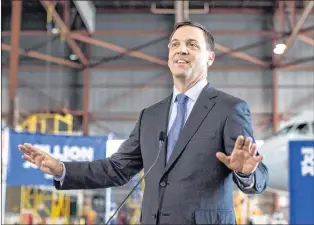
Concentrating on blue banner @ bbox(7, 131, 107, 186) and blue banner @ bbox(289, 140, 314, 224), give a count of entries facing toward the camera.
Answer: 2

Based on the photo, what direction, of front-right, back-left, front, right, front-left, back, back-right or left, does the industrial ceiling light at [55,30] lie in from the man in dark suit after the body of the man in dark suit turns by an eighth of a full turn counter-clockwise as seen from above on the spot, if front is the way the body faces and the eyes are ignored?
back

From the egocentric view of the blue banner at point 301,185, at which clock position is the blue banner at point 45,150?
the blue banner at point 45,150 is roughly at 4 o'clock from the blue banner at point 301,185.

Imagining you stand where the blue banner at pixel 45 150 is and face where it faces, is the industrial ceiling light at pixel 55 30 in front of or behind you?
behind

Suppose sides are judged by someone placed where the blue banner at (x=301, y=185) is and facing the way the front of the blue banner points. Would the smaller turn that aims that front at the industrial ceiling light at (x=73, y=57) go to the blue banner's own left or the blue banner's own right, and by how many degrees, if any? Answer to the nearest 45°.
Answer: approximately 135° to the blue banner's own right

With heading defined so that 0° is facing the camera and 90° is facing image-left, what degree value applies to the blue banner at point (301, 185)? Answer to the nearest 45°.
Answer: approximately 0°

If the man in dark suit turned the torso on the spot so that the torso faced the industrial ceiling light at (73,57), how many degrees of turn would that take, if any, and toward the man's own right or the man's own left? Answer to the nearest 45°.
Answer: approximately 135° to the man's own right

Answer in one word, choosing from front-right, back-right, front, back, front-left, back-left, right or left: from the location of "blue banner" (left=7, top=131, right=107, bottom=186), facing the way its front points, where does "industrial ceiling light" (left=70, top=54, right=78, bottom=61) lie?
back

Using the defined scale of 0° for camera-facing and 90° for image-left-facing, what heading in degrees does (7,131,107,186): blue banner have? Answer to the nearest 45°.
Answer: approximately 0°

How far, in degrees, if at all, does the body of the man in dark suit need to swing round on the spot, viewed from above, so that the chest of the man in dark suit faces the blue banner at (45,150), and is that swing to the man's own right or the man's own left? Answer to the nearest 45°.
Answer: approximately 135° to the man's own right
